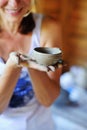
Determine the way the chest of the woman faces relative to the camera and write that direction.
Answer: toward the camera
